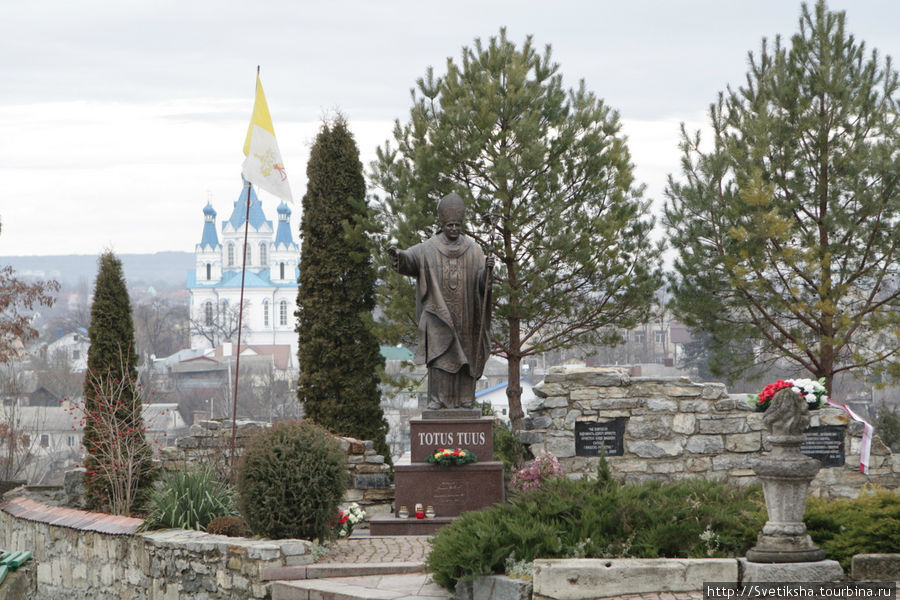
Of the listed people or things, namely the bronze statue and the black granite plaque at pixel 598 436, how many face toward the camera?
2

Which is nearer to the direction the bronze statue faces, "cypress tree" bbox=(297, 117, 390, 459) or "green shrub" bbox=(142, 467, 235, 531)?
the green shrub

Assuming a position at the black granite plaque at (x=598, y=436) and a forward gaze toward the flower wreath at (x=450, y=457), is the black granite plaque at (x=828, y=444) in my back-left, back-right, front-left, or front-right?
back-left

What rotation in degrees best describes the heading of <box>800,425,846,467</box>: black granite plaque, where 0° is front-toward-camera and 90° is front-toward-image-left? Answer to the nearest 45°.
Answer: approximately 0°

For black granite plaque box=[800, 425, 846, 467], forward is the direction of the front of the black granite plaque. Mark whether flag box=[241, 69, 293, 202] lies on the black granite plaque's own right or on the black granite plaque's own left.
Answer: on the black granite plaque's own right

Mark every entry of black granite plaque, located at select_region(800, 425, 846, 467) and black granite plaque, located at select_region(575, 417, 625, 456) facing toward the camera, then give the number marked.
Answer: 2

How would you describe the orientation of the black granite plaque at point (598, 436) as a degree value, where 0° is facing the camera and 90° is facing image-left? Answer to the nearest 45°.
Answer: approximately 0°

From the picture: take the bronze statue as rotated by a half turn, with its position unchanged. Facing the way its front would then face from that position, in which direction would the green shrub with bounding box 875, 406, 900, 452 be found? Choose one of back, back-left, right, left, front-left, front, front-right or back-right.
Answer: front-right

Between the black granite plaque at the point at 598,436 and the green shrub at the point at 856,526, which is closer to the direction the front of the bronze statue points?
the green shrub
